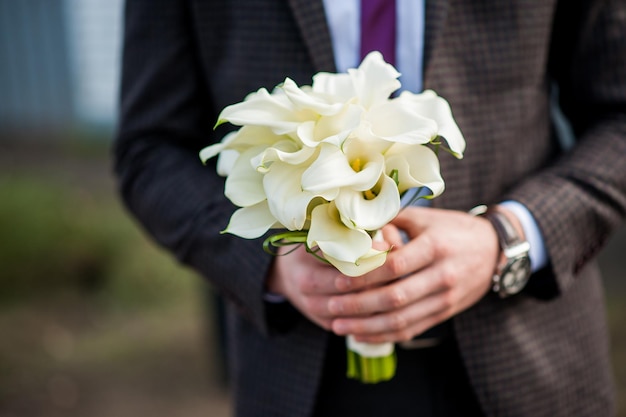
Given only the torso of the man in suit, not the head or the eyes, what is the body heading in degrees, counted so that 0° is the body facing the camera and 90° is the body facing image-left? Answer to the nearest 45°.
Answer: approximately 0°
